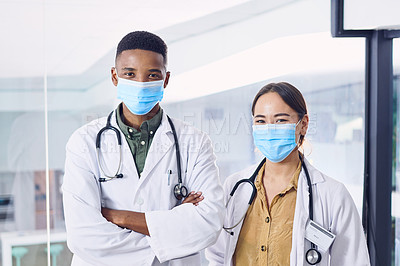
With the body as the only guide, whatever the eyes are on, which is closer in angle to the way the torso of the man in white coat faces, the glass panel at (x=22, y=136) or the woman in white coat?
the woman in white coat

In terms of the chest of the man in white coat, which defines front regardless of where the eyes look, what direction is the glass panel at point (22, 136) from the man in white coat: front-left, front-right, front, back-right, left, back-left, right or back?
back-right

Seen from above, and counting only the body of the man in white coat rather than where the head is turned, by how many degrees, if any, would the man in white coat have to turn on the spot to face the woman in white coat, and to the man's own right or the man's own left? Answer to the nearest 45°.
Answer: approximately 90° to the man's own left

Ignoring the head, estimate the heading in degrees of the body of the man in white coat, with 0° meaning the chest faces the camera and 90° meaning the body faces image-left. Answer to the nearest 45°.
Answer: approximately 0°
